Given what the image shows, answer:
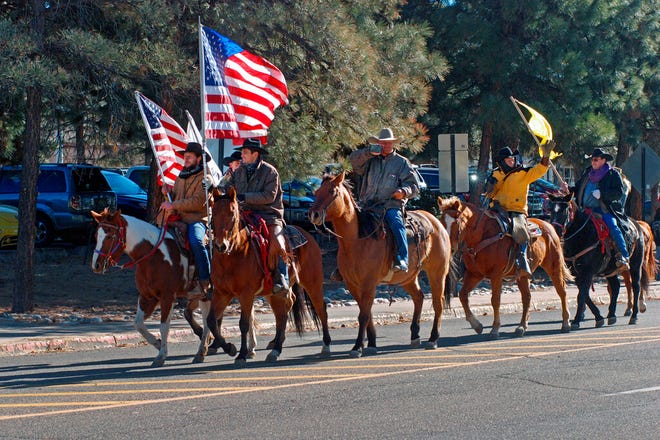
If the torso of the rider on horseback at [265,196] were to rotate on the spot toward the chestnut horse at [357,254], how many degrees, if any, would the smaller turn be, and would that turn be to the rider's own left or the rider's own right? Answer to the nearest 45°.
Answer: approximately 135° to the rider's own left

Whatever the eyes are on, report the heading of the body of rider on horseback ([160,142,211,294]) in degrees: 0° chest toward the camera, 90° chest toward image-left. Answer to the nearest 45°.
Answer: approximately 45°

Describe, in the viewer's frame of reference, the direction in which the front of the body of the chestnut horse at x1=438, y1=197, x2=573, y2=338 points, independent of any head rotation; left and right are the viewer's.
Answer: facing the viewer and to the left of the viewer

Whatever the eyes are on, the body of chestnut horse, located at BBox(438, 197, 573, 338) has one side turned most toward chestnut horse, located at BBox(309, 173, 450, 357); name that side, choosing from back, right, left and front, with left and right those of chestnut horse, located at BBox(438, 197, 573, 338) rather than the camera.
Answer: front

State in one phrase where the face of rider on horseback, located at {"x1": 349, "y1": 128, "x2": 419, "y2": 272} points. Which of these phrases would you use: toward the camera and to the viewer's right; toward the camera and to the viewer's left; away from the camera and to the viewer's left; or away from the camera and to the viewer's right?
toward the camera and to the viewer's left

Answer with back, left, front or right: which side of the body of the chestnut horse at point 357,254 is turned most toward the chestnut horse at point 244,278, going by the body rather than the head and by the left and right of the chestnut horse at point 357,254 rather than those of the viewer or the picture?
front

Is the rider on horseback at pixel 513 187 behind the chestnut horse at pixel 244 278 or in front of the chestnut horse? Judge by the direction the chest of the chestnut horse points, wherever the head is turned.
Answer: behind

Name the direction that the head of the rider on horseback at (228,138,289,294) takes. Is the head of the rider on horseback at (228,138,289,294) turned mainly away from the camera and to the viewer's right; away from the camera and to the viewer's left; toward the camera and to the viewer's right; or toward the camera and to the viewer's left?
toward the camera and to the viewer's left

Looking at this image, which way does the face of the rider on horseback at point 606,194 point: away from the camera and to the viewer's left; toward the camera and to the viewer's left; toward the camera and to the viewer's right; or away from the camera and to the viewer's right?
toward the camera and to the viewer's left

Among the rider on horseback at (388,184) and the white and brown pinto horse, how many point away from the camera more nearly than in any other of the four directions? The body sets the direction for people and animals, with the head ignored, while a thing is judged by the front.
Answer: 0

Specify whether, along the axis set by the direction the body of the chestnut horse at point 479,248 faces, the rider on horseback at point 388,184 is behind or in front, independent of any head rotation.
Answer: in front
